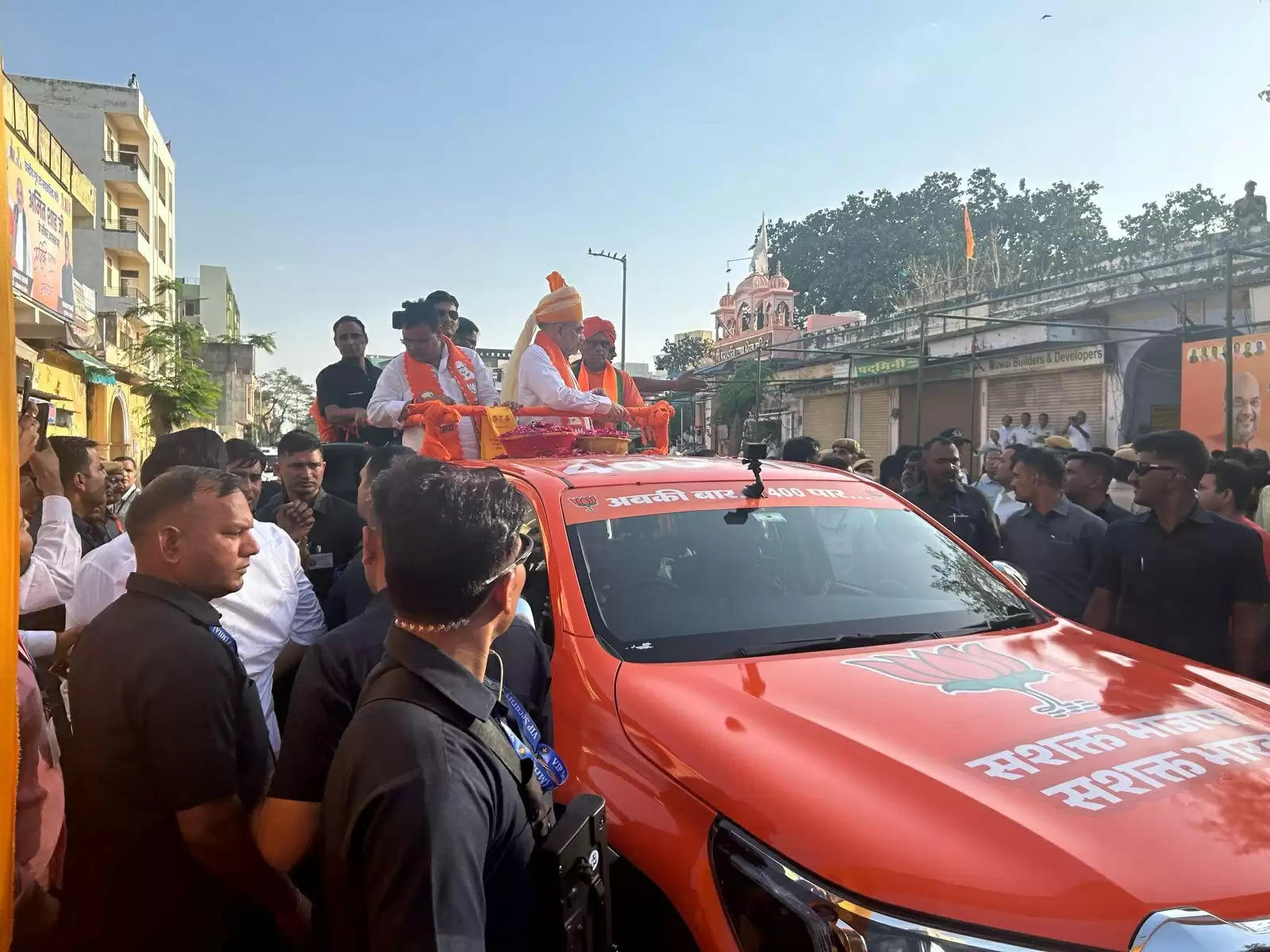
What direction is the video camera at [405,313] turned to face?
to the viewer's left

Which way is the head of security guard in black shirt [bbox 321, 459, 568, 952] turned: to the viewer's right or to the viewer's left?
to the viewer's right

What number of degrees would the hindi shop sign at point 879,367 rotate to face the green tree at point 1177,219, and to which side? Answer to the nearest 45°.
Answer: approximately 180°

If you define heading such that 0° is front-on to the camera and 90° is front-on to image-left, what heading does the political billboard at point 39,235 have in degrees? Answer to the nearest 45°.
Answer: approximately 315°

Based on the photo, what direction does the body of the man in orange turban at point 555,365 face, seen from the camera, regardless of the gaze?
to the viewer's right

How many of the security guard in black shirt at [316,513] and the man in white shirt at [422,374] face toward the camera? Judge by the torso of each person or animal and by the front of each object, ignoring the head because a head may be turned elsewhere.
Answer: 2

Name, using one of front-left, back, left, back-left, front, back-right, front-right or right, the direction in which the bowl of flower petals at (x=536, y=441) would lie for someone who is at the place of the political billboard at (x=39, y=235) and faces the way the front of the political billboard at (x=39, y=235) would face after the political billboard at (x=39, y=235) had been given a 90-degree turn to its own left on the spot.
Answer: back-right

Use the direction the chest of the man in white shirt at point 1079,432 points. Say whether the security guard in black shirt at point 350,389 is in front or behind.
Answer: in front

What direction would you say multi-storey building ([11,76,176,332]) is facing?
to the viewer's right

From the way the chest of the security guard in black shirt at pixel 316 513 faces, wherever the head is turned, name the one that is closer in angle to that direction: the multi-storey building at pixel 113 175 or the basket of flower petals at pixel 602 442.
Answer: the basket of flower petals

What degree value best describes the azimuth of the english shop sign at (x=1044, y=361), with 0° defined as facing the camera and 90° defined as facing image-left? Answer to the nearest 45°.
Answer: approximately 45°

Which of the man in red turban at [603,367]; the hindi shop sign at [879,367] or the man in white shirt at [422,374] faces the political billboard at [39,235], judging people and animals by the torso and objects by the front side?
the hindi shop sign

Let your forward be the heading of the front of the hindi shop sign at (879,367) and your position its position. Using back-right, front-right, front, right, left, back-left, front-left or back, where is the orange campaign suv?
front-left
